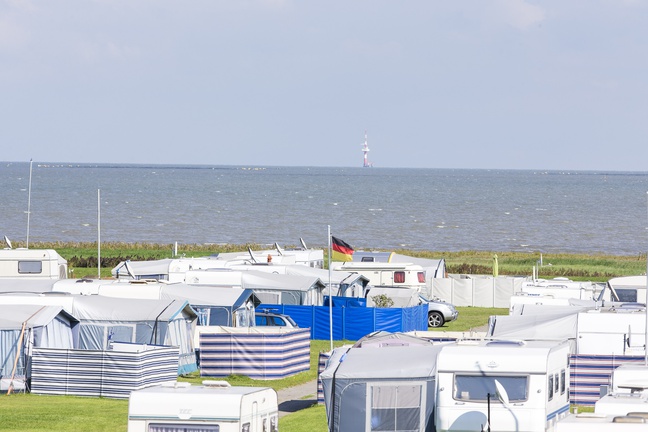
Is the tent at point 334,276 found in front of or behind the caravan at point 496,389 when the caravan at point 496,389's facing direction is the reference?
behind

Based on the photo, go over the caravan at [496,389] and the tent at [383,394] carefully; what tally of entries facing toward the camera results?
2

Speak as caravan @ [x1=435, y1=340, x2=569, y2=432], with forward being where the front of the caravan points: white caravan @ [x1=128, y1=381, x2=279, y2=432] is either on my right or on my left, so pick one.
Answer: on my right

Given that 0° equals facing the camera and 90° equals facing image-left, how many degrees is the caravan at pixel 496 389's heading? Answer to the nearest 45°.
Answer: approximately 0°

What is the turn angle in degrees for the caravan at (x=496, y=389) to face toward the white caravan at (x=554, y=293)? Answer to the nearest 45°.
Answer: approximately 180°

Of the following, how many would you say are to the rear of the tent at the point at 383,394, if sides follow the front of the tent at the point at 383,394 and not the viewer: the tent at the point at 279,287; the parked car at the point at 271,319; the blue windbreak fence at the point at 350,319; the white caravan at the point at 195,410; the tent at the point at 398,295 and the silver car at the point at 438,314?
5

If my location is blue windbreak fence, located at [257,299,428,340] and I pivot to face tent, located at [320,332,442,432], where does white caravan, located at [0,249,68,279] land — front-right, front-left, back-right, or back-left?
back-right

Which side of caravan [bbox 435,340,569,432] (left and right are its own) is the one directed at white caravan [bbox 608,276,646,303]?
back
